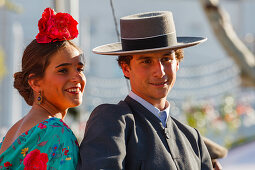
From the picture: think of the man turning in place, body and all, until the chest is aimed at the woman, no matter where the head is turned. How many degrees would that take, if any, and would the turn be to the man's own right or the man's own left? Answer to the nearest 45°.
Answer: approximately 135° to the man's own right

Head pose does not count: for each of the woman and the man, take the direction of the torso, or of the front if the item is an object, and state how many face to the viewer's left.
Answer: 0

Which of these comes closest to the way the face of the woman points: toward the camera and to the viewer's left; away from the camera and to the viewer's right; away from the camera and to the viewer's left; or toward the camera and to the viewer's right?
toward the camera and to the viewer's right

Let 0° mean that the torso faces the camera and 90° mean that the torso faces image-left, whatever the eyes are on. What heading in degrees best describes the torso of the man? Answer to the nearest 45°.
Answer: approximately 315°

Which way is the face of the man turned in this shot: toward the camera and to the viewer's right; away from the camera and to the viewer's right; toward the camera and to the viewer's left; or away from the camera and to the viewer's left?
toward the camera and to the viewer's right
